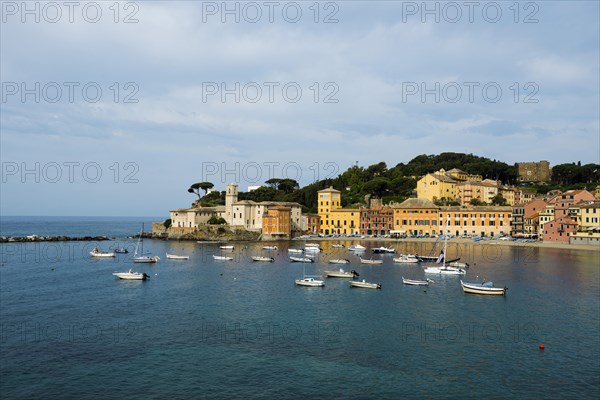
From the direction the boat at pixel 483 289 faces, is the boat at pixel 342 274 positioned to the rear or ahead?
ahead

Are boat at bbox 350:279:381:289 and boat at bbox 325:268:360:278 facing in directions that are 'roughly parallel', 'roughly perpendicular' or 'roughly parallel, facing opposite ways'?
roughly parallel

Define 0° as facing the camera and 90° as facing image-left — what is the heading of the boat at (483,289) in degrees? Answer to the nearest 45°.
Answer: approximately 90°

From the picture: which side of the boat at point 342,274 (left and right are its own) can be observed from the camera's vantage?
left

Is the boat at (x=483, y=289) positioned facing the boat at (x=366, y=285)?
yes

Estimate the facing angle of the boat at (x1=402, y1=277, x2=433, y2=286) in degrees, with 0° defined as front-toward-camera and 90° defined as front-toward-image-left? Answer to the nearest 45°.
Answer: approximately 90°

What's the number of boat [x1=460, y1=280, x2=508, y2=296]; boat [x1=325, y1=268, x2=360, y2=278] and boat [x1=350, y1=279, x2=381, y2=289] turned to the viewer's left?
3

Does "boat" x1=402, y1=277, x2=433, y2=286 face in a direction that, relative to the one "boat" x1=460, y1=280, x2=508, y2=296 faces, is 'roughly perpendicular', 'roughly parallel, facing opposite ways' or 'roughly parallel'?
roughly parallel

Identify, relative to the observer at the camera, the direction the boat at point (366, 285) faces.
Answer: facing to the left of the viewer

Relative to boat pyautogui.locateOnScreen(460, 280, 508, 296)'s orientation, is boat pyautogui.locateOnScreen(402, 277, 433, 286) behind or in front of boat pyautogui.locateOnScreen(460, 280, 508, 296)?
in front

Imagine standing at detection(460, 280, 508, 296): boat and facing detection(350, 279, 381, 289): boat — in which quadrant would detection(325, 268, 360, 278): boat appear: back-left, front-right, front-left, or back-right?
front-right

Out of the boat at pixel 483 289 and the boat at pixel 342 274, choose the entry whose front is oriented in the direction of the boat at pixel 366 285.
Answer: the boat at pixel 483 289

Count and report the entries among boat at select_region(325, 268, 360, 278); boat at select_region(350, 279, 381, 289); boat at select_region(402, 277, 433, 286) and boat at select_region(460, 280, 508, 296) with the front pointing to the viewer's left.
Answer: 4
